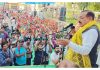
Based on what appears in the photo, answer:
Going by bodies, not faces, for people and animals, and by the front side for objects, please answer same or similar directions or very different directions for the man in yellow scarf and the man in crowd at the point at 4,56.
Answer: very different directions

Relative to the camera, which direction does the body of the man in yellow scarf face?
to the viewer's left

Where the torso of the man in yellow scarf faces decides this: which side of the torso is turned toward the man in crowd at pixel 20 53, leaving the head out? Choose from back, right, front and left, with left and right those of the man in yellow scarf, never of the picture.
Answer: front

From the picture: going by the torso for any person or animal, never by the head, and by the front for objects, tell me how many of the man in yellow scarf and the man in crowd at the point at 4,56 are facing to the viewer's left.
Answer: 1

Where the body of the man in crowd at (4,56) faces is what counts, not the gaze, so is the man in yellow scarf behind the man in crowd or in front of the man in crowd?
in front

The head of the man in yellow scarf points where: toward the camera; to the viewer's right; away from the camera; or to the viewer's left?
to the viewer's left

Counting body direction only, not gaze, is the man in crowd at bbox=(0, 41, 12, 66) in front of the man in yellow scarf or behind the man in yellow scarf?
in front

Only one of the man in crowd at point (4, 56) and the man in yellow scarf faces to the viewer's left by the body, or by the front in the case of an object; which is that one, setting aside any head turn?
the man in yellow scarf
